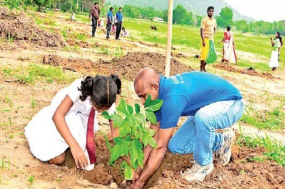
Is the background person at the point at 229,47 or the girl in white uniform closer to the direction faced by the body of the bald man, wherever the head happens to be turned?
the girl in white uniform

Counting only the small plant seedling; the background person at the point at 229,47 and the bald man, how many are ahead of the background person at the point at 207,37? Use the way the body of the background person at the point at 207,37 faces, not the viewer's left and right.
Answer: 2

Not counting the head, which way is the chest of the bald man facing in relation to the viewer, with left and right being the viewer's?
facing to the left of the viewer

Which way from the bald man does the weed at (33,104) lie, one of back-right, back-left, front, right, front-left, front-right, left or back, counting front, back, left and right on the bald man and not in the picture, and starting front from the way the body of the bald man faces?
front-right

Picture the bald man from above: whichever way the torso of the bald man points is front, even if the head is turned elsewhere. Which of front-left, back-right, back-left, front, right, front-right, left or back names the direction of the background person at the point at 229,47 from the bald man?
right

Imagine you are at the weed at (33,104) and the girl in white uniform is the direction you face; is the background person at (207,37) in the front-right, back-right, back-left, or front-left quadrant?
back-left

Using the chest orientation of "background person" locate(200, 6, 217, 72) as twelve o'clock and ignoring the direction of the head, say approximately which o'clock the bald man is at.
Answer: The bald man is roughly at 12 o'clock from the background person.

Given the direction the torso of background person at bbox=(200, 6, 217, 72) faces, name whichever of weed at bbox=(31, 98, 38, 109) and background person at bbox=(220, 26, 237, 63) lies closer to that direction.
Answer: the weed

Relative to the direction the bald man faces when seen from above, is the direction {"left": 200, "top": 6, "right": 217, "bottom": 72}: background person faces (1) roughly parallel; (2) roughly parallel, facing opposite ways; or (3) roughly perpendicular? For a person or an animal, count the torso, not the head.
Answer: roughly perpendicular

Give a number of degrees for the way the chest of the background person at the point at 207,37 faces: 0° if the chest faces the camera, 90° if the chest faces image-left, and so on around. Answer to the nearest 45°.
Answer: approximately 0°
